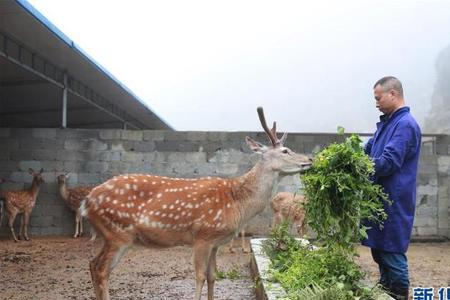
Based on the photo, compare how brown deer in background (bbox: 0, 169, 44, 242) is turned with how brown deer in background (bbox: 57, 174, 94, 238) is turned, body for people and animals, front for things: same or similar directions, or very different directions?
very different directions

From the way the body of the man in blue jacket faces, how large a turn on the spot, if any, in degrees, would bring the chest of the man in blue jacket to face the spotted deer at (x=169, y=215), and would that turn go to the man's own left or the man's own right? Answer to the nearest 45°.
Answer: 0° — they already face it

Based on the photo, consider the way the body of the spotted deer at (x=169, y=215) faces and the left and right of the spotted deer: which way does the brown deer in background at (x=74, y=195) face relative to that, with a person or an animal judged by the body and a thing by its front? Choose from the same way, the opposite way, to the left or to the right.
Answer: the opposite way

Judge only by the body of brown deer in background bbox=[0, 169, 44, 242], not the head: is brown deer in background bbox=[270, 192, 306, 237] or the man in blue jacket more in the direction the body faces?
the brown deer in background

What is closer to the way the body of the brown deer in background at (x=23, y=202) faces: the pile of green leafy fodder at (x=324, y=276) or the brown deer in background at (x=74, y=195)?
the brown deer in background

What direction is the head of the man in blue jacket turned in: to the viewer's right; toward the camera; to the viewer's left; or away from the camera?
to the viewer's left

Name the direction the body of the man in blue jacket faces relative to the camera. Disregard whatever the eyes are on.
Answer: to the viewer's left

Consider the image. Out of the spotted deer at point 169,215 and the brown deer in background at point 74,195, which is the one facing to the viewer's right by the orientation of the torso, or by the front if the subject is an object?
the spotted deer

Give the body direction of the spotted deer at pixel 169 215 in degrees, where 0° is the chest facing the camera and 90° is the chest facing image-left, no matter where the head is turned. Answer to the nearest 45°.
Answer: approximately 270°
